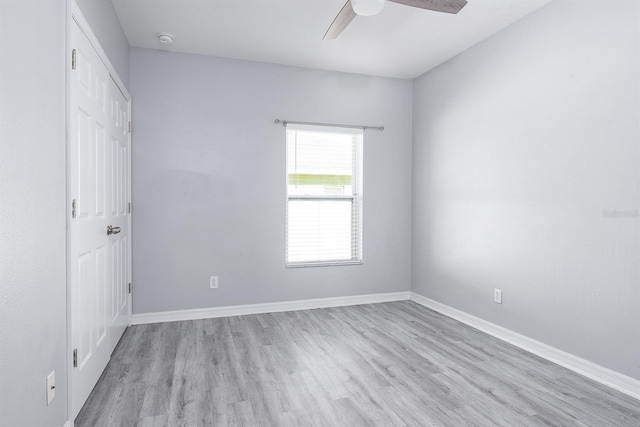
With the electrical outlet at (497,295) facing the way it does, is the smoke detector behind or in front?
in front

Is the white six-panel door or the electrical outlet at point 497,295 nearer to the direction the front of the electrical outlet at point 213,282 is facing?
the white six-panel door

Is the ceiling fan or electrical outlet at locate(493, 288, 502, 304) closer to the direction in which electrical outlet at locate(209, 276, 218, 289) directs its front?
the ceiling fan

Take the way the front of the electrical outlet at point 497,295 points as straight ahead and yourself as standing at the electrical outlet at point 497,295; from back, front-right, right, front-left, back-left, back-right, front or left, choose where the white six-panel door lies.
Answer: front

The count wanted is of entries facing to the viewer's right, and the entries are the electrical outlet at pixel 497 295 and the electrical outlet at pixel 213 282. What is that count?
0

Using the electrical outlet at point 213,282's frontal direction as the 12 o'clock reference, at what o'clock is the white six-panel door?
The white six-panel door is roughly at 1 o'clock from the electrical outlet.

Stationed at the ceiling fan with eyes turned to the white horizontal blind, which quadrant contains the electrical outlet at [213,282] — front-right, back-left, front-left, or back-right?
front-left

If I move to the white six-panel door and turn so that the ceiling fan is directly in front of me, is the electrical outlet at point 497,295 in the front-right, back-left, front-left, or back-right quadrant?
front-left

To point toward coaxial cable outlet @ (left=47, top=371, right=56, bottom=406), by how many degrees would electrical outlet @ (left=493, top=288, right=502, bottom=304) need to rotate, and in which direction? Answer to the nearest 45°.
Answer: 0° — it already faces it

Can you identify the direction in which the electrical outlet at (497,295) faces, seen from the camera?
facing the viewer and to the left of the viewer

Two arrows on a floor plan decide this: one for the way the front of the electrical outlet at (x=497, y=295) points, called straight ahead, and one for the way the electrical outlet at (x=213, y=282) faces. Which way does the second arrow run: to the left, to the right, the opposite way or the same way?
to the left

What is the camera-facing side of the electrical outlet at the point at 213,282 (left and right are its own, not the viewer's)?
front

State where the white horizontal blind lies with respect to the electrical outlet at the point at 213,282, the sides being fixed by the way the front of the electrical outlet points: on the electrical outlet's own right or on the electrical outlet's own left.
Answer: on the electrical outlet's own left
